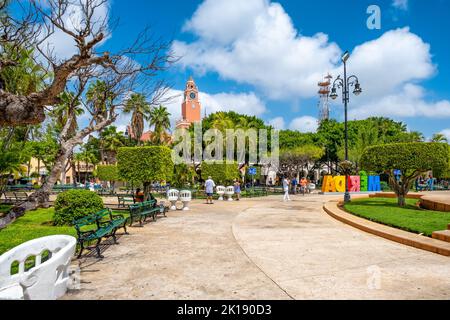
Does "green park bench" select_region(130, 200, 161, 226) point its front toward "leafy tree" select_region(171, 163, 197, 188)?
no

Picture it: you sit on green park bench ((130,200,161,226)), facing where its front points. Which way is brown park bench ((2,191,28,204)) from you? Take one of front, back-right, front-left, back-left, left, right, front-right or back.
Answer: back

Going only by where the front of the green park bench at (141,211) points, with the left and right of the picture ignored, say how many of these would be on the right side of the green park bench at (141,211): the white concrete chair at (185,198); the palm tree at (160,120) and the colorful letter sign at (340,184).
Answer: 0

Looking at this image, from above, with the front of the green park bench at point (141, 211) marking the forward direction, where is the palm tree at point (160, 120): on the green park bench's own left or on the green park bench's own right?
on the green park bench's own left

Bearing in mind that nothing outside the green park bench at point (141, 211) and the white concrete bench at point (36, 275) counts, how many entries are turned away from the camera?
0

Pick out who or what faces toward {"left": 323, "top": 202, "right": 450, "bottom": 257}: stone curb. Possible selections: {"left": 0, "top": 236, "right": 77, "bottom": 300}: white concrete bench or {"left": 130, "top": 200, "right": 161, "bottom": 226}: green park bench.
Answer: the green park bench

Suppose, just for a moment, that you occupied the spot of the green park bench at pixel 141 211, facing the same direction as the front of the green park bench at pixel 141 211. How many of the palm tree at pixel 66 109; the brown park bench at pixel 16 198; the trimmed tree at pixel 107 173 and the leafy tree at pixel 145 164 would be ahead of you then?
0

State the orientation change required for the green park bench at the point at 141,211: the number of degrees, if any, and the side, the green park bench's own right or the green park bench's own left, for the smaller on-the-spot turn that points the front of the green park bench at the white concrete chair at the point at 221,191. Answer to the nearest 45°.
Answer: approximately 90° to the green park bench's own left

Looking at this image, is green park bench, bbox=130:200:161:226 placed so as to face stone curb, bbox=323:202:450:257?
yes
